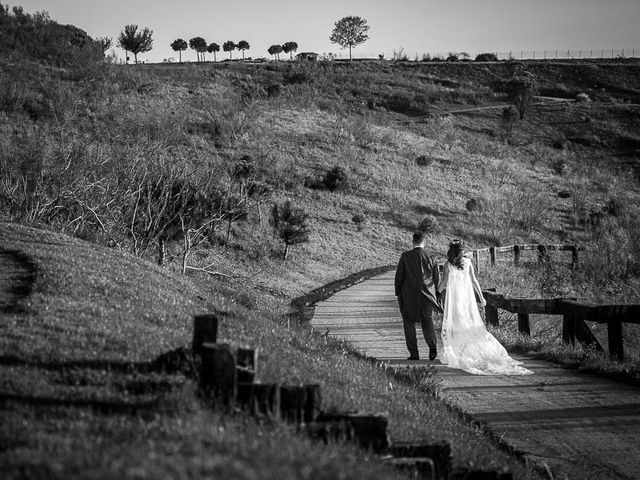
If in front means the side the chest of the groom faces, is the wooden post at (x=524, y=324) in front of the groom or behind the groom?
in front

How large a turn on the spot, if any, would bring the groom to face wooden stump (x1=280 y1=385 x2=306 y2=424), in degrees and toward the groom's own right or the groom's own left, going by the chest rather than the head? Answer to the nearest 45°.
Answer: approximately 180°

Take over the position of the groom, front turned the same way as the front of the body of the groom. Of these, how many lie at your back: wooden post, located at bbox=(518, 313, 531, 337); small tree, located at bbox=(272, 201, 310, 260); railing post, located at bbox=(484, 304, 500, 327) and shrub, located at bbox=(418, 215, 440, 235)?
0

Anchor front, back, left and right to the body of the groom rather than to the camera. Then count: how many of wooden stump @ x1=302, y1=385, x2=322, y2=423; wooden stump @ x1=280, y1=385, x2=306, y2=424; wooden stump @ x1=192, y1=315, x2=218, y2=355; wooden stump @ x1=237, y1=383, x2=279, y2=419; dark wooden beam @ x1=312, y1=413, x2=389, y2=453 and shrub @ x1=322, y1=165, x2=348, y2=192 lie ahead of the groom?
1

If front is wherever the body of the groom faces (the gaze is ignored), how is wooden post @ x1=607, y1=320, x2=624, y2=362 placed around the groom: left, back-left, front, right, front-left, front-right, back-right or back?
right

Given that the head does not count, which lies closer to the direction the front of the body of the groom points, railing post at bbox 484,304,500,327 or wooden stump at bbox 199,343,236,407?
the railing post

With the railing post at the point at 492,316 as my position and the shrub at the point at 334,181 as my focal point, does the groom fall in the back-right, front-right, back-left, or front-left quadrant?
back-left

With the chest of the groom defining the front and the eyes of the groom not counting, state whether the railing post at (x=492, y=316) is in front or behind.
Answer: in front

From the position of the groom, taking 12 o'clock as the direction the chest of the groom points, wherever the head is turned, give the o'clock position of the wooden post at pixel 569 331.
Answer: The wooden post is roughly at 2 o'clock from the groom.

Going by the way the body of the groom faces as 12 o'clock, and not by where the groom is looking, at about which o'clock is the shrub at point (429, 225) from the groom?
The shrub is roughly at 12 o'clock from the groom.

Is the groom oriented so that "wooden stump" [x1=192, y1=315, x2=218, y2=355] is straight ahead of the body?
no

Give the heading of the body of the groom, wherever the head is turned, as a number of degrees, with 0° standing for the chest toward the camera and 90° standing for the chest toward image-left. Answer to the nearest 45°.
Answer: approximately 180°

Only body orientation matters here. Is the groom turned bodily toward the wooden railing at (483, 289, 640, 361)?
no

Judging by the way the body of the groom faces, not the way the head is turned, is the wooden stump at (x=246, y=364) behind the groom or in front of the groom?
behind
